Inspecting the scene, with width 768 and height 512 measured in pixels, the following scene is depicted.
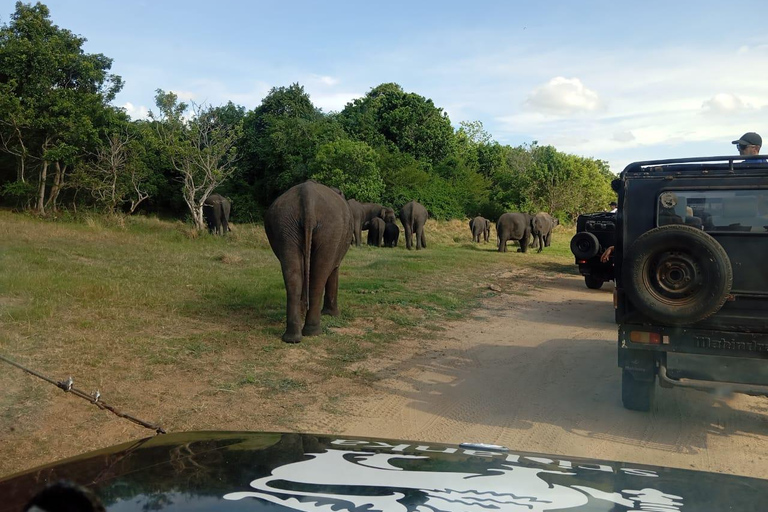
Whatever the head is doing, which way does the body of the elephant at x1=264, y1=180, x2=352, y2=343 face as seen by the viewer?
away from the camera

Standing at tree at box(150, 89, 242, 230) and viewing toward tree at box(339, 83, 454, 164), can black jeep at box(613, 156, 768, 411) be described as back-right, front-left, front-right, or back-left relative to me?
back-right

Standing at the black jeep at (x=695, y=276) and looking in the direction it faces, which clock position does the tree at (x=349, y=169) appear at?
The tree is roughly at 11 o'clock from the black jeep.

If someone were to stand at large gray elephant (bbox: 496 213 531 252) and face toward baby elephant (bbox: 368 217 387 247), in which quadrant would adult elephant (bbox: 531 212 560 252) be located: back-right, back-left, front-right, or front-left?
back-right

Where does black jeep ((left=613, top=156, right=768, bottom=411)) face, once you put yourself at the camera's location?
facing away from the viewer

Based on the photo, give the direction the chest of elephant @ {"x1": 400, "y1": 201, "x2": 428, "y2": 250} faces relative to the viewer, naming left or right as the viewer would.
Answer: facing away from the viewer

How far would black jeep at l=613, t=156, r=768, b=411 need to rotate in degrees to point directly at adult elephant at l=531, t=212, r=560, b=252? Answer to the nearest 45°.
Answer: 0° — it already faces it

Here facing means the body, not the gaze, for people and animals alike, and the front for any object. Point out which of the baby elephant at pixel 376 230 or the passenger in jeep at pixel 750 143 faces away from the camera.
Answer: the baby elephant

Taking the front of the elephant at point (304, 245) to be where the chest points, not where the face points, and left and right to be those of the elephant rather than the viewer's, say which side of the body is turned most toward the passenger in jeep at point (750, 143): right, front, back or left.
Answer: right

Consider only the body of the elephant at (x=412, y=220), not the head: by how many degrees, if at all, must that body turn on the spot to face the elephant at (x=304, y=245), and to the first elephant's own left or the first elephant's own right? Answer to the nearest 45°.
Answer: approximately 180°

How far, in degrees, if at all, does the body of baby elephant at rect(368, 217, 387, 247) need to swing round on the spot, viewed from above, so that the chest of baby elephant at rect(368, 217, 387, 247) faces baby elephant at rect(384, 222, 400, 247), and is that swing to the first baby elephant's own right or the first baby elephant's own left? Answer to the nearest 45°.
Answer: approximately 45° to the first baby elephant's own right

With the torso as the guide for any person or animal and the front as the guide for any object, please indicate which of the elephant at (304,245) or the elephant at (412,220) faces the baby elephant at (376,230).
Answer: the elephant at (304,245)
